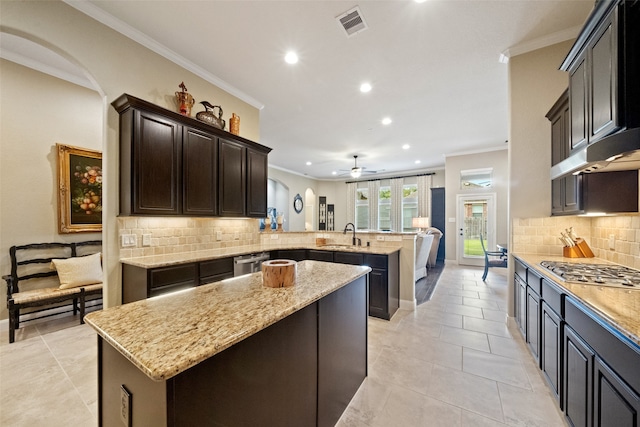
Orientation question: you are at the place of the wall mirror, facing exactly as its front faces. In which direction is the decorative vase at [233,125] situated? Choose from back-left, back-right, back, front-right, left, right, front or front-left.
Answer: front-right

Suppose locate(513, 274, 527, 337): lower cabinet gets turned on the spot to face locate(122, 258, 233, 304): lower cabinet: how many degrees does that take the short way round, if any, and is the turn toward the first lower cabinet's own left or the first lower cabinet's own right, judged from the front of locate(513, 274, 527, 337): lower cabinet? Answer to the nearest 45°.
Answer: approximately 45° to the first lower cabinet's own left

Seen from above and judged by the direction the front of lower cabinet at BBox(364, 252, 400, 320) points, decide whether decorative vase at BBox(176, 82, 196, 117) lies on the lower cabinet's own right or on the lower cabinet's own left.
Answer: on the lower cabinet's own right

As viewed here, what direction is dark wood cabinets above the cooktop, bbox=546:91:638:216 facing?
to the viewer's left

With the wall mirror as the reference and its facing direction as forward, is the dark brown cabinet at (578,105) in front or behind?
in front

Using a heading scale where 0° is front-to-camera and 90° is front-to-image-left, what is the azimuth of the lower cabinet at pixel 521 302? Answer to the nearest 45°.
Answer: approximately 90°

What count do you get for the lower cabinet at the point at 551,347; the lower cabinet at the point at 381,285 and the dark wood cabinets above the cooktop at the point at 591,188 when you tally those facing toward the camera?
1

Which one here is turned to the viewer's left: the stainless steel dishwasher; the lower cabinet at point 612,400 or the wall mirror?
the lower cabinet

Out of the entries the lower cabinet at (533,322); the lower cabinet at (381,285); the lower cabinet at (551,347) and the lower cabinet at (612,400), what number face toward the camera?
1
